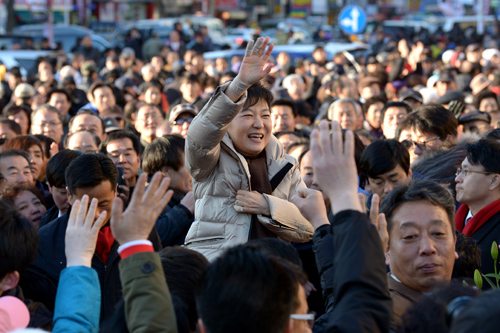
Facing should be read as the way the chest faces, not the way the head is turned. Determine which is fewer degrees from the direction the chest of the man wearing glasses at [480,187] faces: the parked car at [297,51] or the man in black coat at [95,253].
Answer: the man in black coat

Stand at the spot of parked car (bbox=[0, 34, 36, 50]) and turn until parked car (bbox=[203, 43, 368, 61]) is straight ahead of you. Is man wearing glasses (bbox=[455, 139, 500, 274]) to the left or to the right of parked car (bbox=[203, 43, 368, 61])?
right

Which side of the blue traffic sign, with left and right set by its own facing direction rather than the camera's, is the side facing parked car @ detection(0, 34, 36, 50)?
right

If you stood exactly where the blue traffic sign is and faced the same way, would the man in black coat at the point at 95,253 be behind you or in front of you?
in front

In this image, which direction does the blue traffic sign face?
toward the camera

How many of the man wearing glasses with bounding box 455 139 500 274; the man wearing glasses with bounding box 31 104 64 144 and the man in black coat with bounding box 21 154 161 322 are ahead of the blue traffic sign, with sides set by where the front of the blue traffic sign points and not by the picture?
3

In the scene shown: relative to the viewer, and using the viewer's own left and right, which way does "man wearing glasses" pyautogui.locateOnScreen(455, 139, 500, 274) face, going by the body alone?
facing to the left of the viewer

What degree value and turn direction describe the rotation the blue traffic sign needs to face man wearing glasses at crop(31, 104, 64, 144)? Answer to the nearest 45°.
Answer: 0° — it already faces them

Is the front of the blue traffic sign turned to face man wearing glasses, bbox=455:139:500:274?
yes
